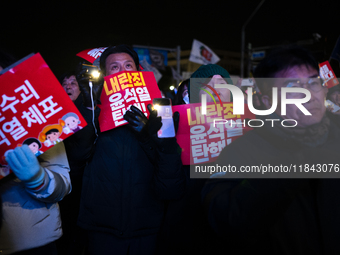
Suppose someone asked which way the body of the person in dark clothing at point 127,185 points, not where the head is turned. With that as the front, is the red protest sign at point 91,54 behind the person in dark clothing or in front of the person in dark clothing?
behind

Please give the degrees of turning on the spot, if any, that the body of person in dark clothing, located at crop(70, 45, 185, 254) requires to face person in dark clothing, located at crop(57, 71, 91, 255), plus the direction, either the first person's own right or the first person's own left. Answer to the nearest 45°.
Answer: approximately 135° to the first person's own right

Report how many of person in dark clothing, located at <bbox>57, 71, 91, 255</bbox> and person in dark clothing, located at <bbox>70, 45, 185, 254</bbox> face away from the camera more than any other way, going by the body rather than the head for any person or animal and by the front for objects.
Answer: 0

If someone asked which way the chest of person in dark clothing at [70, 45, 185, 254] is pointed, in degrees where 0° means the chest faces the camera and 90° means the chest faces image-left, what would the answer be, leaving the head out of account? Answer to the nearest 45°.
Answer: approximately 0°

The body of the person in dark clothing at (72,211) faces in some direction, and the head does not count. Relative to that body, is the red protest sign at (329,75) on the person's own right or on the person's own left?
on the person's own left

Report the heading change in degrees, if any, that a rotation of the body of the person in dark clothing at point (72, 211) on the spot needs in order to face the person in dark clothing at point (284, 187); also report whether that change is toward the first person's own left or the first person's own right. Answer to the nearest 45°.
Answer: approximately 90° to the first person's own left

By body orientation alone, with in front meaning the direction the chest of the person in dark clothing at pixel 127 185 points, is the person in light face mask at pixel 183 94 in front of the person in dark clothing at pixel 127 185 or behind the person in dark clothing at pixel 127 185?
behind

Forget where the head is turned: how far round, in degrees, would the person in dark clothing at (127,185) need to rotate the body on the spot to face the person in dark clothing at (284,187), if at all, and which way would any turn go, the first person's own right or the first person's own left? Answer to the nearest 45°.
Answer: approximately 45° to the first person's own left

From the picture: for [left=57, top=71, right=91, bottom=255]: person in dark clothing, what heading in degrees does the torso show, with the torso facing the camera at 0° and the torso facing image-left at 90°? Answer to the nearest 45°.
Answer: approximately 45°
